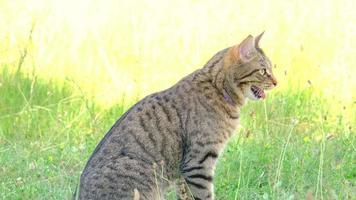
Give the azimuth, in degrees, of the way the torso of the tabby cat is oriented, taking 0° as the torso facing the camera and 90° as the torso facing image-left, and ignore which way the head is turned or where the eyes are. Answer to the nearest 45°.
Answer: approximately 270°
